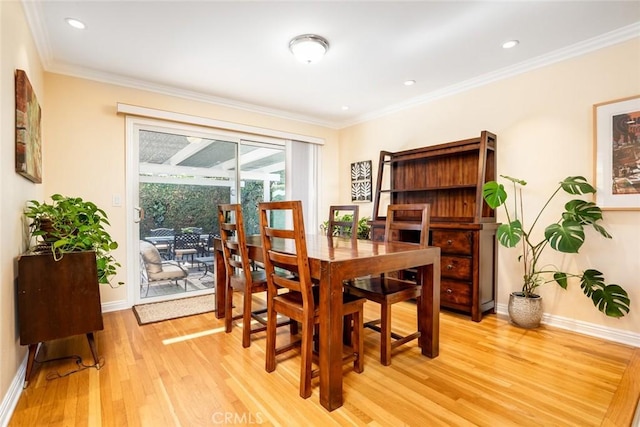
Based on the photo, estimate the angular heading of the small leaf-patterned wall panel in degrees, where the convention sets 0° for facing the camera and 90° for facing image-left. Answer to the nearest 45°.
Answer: approximately 45°

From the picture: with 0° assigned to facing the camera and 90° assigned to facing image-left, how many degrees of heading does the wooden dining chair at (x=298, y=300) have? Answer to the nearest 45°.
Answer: approximately 225°

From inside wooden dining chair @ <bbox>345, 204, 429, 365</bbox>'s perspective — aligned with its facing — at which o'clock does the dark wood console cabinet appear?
The dark wood console cabinet is roughly at 1 o'clock from the wooden dining chair.

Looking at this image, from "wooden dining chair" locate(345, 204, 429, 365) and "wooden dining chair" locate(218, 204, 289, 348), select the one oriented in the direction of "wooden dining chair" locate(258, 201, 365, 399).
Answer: "wooden dining chair" locate(345, 204, 429, 365)

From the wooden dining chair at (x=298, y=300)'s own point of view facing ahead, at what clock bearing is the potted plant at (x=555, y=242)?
The potted plant is roughly at 1 o'clock from the wooden dining chair.

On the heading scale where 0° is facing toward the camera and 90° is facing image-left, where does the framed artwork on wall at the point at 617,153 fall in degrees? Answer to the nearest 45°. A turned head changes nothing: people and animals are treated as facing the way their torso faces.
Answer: approximately 45°

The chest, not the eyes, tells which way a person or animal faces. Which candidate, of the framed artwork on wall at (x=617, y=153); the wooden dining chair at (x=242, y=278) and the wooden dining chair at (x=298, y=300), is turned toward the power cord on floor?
the framed artwork on wall

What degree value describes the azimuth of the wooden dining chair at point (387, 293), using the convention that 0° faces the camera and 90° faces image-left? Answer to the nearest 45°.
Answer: approximately 45°

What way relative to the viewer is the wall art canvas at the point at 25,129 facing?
to the viewer's right

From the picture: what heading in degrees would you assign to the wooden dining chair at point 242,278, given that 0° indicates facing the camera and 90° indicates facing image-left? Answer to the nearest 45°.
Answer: approximately 225°
